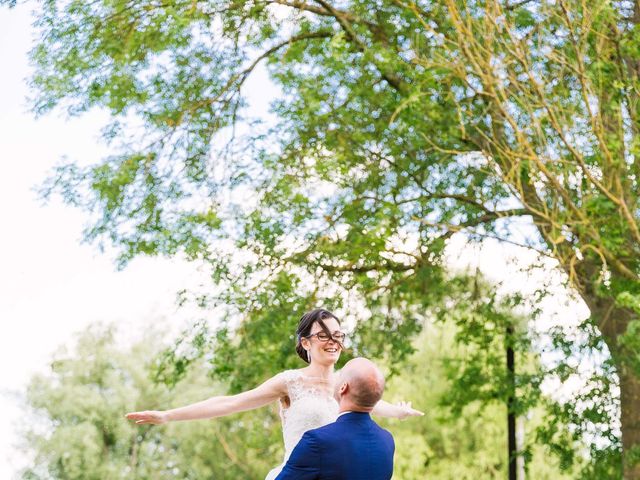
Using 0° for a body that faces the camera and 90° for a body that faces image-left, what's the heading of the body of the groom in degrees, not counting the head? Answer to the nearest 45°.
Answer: approximately 135°

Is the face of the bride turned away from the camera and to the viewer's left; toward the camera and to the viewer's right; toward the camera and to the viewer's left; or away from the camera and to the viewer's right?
toward the camera and to the viewer's right

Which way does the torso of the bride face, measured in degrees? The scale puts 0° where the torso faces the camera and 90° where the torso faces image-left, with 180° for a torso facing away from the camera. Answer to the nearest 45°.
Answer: approximately 315°
